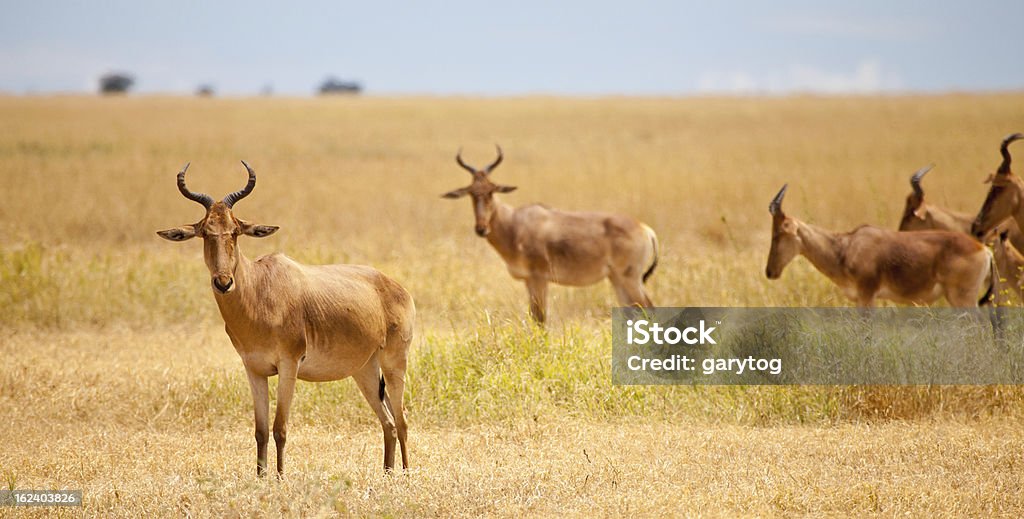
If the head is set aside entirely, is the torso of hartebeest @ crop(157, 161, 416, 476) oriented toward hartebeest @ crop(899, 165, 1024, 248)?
no

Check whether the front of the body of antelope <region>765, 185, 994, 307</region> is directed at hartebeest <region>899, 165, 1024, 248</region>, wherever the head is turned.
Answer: no

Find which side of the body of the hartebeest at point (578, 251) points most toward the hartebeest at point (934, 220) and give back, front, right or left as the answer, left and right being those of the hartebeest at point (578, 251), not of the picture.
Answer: back

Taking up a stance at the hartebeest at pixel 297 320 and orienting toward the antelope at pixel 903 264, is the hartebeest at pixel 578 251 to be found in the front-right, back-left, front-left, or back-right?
front-left

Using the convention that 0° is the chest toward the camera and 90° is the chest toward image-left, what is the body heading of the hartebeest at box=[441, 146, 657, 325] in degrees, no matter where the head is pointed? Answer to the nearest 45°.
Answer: approximately 90°

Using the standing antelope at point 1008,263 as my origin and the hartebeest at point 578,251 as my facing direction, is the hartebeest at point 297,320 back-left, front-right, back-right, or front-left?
front-left

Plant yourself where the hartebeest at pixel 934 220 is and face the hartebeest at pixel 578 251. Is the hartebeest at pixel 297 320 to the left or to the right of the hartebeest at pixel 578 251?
left

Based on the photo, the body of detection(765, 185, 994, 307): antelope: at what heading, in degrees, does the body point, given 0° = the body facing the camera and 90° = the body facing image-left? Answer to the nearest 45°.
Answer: approximately 90°

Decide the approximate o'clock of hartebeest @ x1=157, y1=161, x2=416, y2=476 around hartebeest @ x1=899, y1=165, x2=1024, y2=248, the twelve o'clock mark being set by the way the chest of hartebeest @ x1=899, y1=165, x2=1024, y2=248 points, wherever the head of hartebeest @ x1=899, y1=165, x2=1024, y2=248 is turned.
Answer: hartebeest @ x1=157, y1=161, x2=416, y2=476 is roughly at 10 o'clock from hartebeest @ x1=899, y1=165, x2=1024, y2=248.

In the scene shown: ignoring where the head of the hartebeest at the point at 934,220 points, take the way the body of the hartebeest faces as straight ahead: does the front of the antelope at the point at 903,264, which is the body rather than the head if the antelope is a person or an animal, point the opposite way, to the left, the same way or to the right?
the same way

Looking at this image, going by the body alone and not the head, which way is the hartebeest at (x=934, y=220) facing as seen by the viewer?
to the viewer's left

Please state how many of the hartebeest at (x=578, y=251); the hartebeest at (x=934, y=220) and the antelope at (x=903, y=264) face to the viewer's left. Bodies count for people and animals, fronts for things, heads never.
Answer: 3

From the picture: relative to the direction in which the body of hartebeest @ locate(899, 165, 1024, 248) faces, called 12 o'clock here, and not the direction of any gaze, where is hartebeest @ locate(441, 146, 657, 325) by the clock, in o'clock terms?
hartebeest @ locate(441, 146, 657, 325) is roughly at 11 o'clock from hartebeest @ locate(899, 165, 1024, 248).

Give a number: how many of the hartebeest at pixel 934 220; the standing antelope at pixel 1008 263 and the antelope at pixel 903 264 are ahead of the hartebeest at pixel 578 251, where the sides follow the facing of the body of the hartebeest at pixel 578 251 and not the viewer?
0

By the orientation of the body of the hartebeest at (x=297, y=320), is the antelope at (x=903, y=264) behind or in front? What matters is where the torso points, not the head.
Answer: behind

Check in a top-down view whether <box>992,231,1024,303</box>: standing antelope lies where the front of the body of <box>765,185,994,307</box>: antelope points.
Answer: no

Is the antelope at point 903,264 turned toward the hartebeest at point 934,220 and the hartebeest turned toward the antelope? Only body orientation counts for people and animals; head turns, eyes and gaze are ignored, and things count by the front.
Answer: no

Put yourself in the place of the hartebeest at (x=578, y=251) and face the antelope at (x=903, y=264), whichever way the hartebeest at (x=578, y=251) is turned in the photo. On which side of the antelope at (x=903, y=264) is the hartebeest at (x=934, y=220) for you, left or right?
left
